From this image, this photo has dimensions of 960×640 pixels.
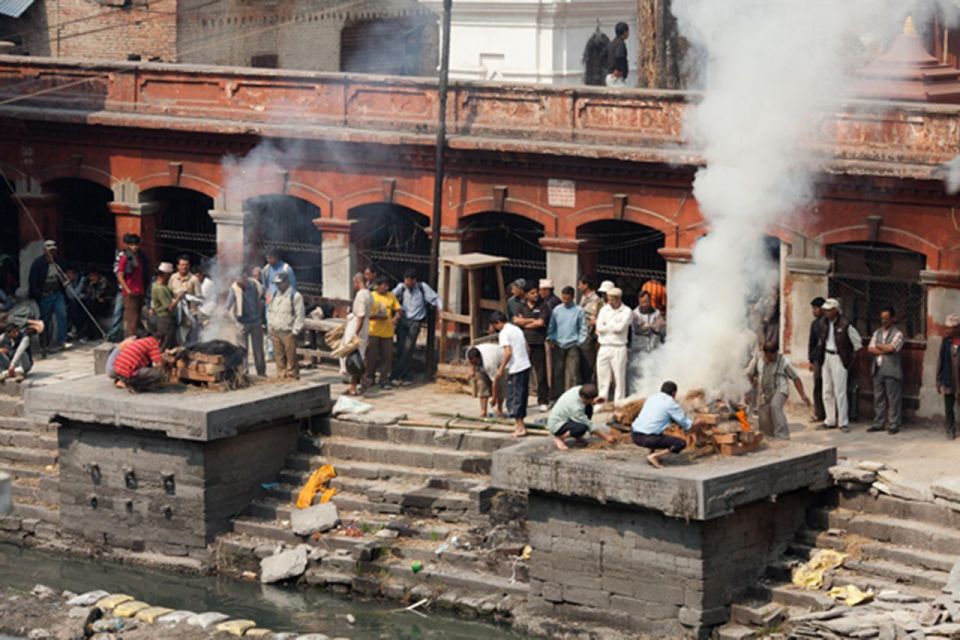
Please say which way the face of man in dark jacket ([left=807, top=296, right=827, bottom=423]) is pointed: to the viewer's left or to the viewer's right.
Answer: to the viewer's left

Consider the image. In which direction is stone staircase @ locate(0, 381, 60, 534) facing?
toward the camera

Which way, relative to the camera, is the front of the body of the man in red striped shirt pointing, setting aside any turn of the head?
to the viewer's right

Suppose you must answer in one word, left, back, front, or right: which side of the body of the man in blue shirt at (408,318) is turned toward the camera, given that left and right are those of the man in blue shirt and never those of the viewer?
front

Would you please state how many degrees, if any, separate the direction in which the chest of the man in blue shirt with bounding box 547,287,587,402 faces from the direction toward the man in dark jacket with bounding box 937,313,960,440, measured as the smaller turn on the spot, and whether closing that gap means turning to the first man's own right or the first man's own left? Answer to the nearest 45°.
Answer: approximately 90° to the first man's own left

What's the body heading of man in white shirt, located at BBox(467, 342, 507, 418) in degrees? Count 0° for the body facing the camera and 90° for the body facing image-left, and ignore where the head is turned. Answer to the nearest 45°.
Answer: approximately 45°

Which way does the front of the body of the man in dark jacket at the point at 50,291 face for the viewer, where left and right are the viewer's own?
facing the viewer and to the right of the viewer

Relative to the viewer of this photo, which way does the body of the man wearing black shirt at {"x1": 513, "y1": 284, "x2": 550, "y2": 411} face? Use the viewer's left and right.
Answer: facing the viewer

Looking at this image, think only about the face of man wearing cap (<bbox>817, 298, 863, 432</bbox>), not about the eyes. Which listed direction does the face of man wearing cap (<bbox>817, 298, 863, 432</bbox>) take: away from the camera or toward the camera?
toward the camera

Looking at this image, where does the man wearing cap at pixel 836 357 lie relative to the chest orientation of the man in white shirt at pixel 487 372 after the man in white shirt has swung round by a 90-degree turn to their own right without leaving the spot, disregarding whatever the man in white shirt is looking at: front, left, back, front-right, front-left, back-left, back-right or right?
back-right

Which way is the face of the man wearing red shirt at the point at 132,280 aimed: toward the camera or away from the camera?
toward the camera

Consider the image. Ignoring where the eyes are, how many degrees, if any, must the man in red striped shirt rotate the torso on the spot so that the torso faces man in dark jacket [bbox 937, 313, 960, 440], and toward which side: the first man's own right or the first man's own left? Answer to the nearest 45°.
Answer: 0° — they already face them

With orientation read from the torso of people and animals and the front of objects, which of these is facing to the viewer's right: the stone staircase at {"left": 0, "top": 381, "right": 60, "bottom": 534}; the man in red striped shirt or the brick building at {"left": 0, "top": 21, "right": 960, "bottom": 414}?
the man in red striped shirt
